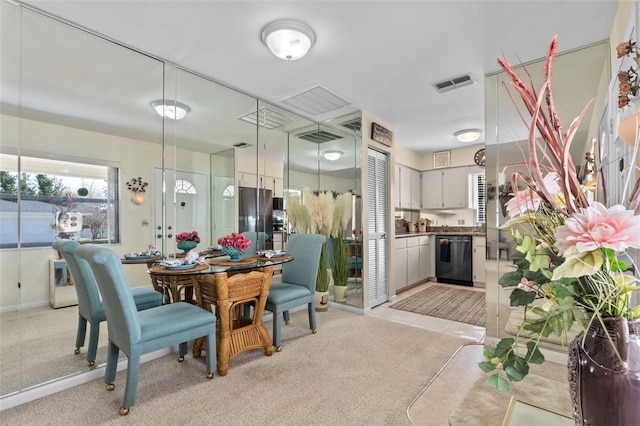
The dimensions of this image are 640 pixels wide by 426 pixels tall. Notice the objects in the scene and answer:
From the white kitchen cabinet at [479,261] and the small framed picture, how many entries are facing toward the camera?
2

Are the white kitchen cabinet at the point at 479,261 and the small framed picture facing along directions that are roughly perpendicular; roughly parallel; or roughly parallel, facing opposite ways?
roughly parallel

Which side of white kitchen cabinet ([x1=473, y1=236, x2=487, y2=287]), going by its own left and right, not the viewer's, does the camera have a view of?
front

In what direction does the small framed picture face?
toward the camera

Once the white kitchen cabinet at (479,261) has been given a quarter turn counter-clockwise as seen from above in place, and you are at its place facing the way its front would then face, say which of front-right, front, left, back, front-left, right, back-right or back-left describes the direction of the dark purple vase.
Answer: right

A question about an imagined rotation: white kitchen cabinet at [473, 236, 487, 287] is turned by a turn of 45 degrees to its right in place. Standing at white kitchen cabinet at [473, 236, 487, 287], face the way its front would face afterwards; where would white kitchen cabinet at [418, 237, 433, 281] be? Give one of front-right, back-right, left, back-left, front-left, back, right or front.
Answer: front-right

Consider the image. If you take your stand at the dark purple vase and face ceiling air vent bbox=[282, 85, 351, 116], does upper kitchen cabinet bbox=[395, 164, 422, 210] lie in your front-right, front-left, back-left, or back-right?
front-right

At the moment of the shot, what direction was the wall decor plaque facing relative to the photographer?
facing the viewer and to the right of the viewer
